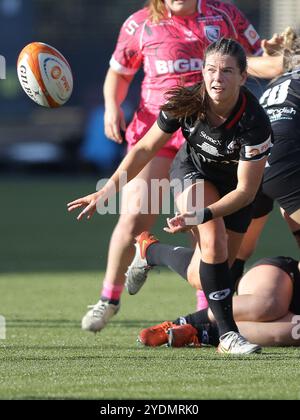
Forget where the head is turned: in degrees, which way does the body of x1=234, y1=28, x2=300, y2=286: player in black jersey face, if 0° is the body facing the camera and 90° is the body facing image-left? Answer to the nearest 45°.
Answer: approximately 225°

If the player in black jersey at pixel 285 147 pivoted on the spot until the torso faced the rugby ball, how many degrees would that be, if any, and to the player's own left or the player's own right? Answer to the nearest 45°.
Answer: approximately 135° to the player's own left
